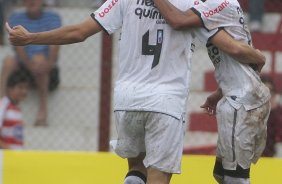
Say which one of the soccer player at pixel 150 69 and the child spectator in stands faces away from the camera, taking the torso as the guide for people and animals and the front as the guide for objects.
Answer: the soccer player

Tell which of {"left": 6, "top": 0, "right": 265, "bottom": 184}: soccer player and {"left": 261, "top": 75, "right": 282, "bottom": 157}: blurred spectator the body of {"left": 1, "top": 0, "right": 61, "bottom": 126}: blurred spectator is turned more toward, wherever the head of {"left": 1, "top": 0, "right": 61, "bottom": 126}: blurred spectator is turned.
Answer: the soccer player

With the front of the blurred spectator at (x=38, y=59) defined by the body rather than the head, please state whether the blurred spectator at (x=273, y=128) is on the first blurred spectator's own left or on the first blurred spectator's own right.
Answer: on the first blurred spectator's own left

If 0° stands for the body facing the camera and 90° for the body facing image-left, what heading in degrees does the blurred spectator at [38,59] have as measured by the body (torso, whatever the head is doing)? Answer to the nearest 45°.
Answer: approximately 0°

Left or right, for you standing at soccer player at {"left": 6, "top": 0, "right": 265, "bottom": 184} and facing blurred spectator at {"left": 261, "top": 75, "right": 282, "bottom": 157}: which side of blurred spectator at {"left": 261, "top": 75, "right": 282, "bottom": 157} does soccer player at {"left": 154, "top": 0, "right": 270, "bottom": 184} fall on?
right

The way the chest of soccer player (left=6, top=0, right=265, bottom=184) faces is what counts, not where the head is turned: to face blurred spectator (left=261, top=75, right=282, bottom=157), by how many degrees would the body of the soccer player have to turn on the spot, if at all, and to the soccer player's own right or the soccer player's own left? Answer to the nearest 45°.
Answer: approximately 45° to the soccer player's own right

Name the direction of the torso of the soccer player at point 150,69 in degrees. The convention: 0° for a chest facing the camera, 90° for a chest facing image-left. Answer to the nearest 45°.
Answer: approximately 180°

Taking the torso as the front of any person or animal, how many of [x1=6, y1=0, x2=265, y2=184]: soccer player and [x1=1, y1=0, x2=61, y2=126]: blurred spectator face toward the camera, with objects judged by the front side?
1

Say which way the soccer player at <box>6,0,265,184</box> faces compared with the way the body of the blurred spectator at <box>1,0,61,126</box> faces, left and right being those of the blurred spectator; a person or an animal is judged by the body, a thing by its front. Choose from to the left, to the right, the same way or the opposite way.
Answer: the opposite way

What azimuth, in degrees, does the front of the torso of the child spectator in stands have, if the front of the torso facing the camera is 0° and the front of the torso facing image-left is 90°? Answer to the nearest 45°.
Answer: approximately 315°
